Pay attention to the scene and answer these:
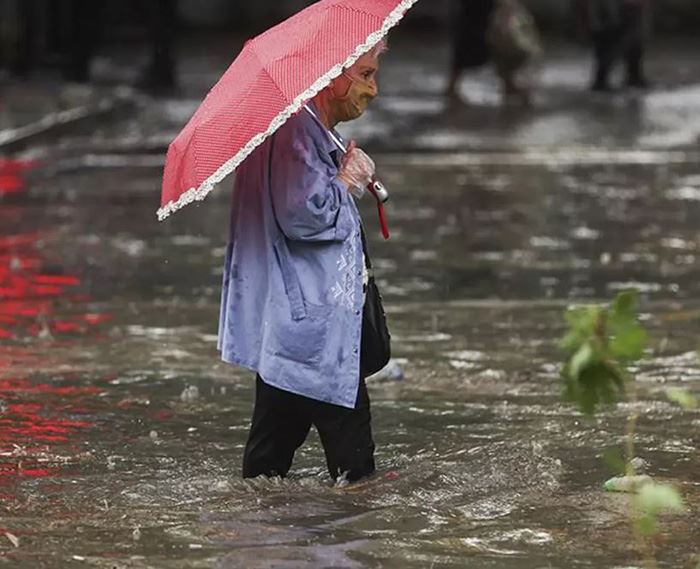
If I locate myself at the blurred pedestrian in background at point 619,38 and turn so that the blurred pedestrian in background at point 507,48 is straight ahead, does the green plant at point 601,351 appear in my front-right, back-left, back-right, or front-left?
front-left

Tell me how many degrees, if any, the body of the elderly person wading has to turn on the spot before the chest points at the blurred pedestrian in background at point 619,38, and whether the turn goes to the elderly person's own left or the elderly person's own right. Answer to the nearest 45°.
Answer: approximately 90° to the elderly person's own left

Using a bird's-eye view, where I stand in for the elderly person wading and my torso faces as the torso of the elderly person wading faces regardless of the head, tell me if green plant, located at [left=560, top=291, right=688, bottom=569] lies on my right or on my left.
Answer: on my right

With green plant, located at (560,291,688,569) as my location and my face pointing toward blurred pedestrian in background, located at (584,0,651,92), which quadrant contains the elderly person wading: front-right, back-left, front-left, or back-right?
front-left

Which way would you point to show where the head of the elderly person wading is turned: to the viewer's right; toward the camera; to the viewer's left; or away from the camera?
to the viewer's right

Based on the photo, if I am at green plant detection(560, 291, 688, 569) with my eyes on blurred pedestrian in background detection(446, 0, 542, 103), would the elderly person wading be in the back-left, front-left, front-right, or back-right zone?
front-left

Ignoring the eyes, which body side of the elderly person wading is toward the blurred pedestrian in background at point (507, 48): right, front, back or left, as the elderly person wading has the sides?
left

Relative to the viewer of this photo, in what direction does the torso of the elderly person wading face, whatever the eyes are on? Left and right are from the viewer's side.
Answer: facing to the right of the viewer
